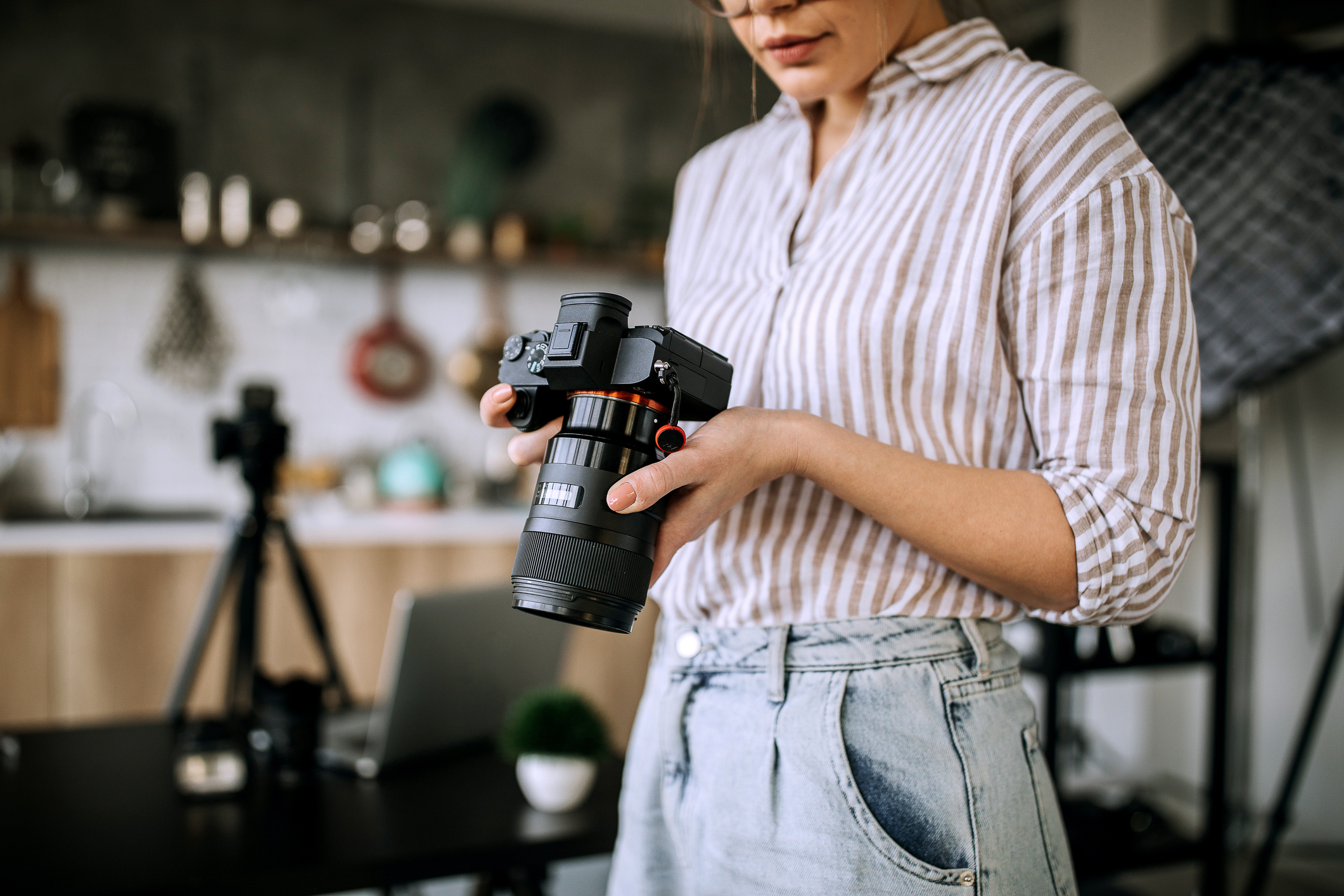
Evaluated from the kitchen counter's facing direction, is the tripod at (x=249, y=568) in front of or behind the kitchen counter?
in front

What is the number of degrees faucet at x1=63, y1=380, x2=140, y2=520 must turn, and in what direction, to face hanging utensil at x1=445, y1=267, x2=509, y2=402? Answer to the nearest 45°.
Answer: approximately 45° to its left

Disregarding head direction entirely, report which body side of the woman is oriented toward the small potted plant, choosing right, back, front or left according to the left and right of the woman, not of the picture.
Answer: right

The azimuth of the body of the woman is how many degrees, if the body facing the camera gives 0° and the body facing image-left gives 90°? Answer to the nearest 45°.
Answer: approximately 45°

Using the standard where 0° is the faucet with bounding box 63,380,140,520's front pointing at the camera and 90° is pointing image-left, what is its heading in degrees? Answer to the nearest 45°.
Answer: approximately 315°

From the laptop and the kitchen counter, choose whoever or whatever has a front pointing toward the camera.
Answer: the kitchen counter

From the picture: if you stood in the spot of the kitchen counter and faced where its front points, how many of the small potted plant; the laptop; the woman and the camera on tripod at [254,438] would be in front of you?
4

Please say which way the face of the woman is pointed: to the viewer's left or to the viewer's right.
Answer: to the viewer's left

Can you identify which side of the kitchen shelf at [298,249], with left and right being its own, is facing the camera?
front

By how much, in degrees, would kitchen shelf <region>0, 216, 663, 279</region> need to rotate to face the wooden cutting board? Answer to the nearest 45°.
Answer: approximately 90° to its right

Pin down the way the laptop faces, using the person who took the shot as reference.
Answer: facing away from the viewer and to the left of the viewer

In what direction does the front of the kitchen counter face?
toward the camera

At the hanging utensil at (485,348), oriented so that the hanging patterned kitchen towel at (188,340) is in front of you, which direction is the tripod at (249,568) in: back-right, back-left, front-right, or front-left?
front-left
